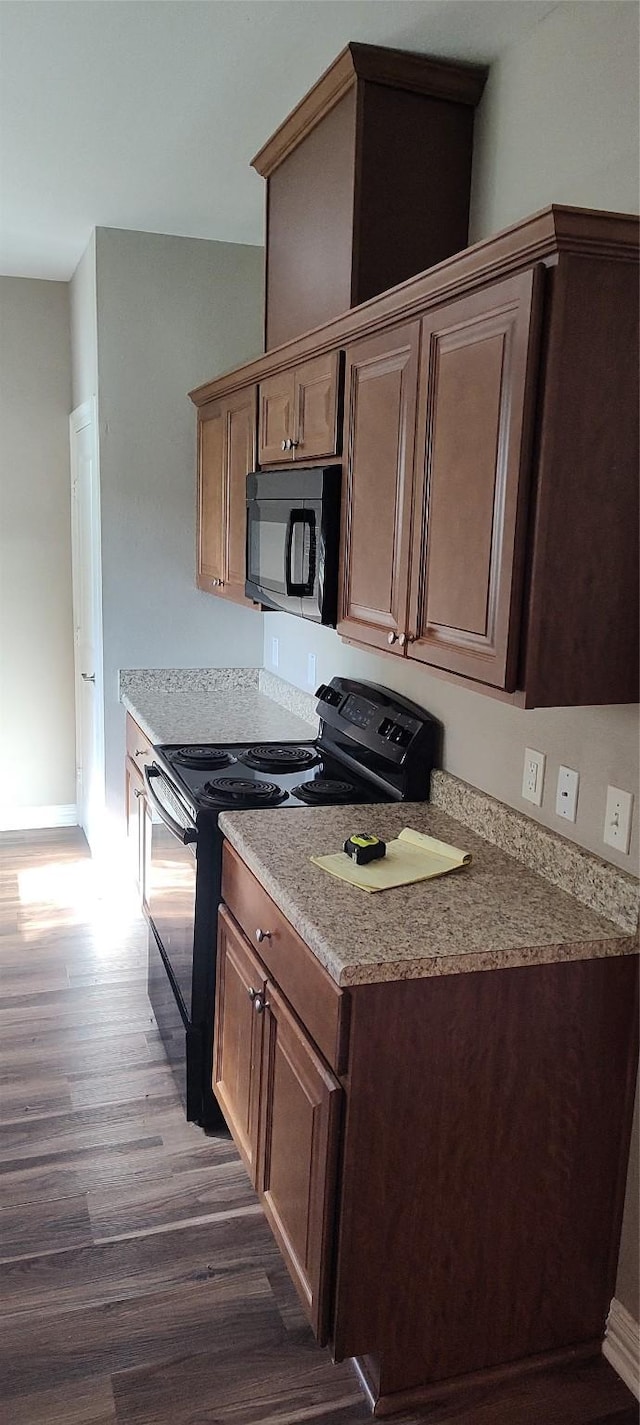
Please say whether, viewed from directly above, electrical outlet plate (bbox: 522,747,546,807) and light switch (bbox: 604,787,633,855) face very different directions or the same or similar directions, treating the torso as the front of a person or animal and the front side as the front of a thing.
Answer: same or similar directions

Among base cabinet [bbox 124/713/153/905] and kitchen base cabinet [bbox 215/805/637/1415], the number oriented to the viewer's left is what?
2

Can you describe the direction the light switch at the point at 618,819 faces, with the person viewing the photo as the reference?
facing the viewer and to the left of the viewer

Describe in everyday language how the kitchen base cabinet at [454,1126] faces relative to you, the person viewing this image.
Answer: facing to the left of the viewer

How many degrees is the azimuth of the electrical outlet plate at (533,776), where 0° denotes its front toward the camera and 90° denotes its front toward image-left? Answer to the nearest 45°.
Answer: approximately 45°

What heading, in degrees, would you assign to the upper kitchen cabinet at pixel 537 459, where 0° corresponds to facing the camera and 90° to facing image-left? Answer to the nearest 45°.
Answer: approximately 45°

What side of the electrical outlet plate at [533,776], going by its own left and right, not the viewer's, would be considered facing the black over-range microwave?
right

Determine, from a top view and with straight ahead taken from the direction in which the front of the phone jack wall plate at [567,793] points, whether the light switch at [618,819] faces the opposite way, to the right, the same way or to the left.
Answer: the same way

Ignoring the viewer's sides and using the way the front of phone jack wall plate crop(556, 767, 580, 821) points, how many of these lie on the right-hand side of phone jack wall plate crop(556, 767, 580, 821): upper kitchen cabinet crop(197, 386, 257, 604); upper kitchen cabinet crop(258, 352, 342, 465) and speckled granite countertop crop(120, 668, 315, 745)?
3

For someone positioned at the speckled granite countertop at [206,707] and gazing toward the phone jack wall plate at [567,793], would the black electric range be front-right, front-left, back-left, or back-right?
front-right

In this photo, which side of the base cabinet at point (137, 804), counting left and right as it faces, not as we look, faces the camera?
left

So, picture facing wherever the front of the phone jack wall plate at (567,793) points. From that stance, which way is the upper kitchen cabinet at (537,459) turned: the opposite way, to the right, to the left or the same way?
the same way
